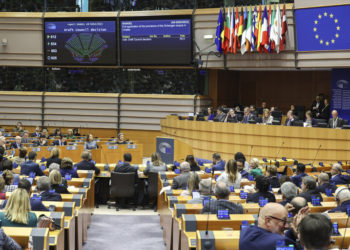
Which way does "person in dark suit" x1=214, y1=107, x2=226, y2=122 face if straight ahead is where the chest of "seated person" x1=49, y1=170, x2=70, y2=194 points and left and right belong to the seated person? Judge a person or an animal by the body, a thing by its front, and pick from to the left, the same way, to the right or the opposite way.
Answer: the opposite way

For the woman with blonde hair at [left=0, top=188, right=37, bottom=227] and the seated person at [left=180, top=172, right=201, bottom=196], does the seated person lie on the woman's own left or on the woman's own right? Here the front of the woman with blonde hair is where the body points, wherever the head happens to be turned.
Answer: on the woman's own right

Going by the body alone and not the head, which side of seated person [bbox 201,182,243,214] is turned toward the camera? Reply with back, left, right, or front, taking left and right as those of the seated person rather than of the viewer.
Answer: back

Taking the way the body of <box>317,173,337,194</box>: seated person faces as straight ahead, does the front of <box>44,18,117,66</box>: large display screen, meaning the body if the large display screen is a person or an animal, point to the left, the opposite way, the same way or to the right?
the opposite way

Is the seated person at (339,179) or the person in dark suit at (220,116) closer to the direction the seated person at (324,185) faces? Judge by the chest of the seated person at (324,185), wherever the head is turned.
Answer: the person in dark suit

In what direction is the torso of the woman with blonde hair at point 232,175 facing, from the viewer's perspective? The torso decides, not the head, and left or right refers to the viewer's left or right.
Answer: facing away from the viewer

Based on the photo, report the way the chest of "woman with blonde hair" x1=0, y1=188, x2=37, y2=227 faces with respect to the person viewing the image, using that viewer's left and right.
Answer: facing away from the viewer

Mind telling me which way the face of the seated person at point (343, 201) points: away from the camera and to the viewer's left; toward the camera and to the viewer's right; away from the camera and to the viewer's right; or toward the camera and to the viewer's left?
away from the camera and to the viewer's left

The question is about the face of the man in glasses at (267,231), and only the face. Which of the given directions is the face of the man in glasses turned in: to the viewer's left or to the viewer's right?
to the viewer's right

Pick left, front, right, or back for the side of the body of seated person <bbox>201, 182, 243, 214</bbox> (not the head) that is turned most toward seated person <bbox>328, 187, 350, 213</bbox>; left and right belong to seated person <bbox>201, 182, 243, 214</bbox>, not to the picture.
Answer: right
